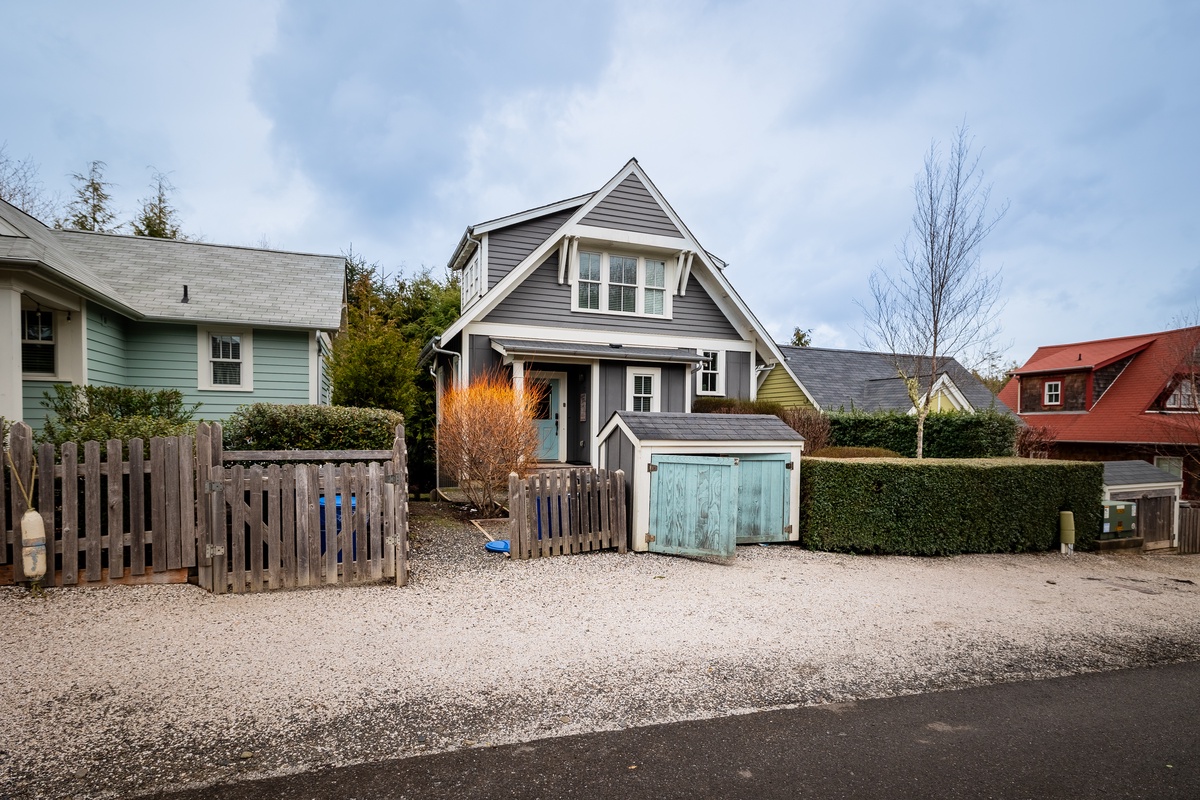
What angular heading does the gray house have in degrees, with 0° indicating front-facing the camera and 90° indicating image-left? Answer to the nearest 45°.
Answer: approximately 0°

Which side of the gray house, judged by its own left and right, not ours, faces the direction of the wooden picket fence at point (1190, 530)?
left

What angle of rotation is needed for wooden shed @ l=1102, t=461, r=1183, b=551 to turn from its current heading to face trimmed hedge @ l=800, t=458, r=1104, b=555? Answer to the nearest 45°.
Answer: approximately 45° to its right

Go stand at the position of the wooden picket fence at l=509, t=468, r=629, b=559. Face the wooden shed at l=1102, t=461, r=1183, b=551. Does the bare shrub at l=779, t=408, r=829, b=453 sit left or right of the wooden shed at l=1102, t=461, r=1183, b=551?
left

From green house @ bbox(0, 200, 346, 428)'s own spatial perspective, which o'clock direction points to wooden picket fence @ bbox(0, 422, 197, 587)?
The wooden picket fence is roughly at 12 o'clock from the green house.

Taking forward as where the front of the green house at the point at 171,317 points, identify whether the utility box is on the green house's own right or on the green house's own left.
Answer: on the green house's own left

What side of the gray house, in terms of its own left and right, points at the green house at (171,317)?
right
